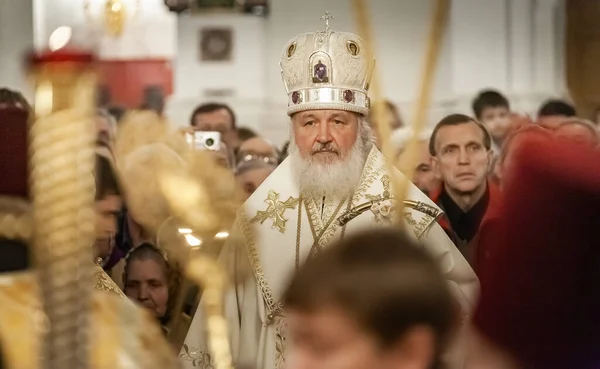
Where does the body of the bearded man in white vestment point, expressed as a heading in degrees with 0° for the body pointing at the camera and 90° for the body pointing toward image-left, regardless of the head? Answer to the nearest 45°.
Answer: approximately 0°

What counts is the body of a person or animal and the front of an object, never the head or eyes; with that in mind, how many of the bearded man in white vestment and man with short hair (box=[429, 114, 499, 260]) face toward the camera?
2

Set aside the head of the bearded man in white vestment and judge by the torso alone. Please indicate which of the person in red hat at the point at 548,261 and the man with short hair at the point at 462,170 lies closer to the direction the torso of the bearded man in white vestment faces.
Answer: the person in red hat

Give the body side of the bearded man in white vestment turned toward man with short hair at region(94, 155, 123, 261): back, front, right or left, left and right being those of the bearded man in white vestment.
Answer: right
